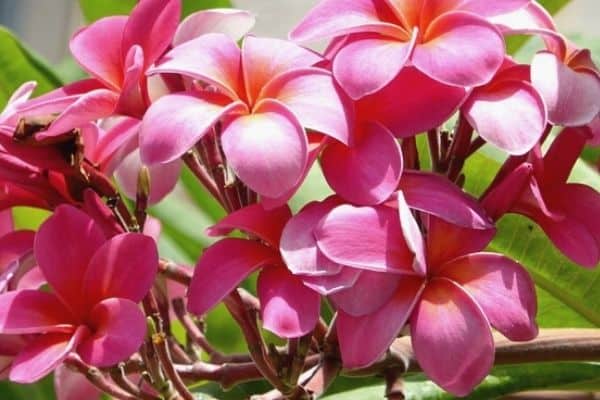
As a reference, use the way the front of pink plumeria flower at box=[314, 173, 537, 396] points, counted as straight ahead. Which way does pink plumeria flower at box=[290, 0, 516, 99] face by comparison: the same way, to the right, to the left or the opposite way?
the same way

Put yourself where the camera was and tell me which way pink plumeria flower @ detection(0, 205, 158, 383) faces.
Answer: facing the viewer

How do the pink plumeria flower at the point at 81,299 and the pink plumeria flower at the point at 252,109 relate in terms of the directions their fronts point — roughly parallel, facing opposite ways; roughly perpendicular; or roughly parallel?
roughly parallel

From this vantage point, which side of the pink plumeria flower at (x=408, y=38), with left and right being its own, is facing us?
front

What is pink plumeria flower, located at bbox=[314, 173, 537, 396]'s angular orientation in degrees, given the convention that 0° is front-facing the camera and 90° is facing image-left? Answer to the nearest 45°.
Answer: approximately 0°

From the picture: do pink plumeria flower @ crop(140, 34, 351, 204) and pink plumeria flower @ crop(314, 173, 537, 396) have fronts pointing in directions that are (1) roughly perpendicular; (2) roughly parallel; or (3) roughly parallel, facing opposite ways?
roughly parallel

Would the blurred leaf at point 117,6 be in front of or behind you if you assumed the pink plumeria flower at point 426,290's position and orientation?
behind

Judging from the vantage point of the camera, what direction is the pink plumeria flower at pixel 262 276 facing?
facing the viewer and to the left of the viewer

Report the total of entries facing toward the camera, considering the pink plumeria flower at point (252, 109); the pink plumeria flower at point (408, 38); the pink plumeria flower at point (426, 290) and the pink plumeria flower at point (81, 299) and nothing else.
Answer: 4
